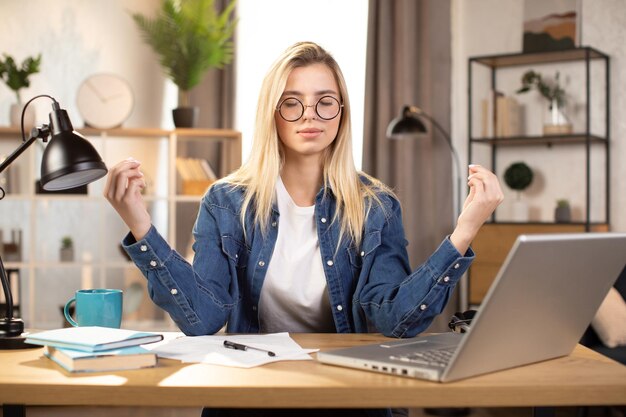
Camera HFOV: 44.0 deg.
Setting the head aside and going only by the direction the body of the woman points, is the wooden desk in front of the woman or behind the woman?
in front

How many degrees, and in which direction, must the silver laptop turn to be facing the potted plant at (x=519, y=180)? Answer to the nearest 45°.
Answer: approximately 45° to its right

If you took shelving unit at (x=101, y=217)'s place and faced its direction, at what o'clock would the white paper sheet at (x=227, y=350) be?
The white paper sheet is roughly at 12 o'clock from the shelving unit.

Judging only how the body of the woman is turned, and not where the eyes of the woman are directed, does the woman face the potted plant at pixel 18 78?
no

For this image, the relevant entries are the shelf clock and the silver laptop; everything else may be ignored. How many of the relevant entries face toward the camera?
1

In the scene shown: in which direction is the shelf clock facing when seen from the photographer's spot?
facing the viewer

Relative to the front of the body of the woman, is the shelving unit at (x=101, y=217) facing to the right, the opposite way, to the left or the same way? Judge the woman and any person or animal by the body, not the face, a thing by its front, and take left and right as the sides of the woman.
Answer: the same way

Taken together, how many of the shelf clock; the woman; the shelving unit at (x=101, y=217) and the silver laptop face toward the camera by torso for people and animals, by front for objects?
3

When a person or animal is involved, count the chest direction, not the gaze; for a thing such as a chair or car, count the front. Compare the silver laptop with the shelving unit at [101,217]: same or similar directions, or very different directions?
very different directions

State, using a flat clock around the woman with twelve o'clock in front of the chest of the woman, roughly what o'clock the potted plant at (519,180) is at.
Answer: The potted plant is roughly at 7 o'clock from the woman.

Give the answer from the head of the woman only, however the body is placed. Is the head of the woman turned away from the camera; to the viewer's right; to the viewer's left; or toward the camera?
toward the camera

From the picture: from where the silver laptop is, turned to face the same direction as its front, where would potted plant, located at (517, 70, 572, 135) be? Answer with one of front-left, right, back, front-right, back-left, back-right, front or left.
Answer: front-right

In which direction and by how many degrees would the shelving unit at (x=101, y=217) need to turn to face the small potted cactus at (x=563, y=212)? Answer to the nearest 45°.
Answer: approximately 90° to its left

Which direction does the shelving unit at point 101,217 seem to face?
toward the camera

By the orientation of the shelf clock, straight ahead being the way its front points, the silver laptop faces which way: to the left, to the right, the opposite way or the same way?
the opposite way

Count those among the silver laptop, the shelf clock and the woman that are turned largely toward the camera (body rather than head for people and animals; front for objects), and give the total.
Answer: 2

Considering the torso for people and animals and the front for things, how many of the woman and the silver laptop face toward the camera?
1

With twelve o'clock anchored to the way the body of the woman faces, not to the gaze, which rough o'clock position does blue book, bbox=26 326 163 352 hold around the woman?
The blue book is roughly at 1 o'clock from the woman.

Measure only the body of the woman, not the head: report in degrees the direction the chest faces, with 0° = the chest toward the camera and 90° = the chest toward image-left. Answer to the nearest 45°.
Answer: approximately 0°

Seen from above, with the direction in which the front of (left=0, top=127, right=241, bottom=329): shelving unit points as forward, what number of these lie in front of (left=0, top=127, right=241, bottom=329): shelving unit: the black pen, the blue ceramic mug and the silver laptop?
3
